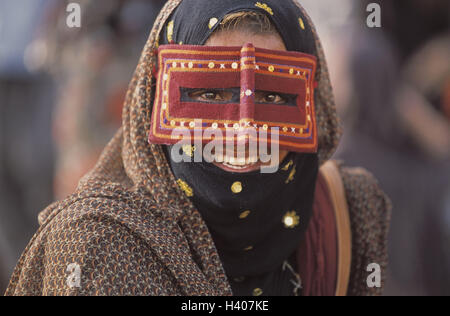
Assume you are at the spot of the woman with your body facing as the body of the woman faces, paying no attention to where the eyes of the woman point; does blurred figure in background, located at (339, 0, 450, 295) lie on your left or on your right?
on your left

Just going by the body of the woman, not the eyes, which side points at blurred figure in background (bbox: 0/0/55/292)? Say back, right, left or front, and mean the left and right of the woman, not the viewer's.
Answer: back

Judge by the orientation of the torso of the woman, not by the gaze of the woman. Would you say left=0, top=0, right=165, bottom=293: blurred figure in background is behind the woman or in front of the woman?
behind

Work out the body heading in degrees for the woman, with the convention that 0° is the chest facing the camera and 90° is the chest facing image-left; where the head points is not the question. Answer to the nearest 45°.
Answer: approximately 315°

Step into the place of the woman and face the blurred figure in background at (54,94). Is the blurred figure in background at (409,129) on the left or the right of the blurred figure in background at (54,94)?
right
